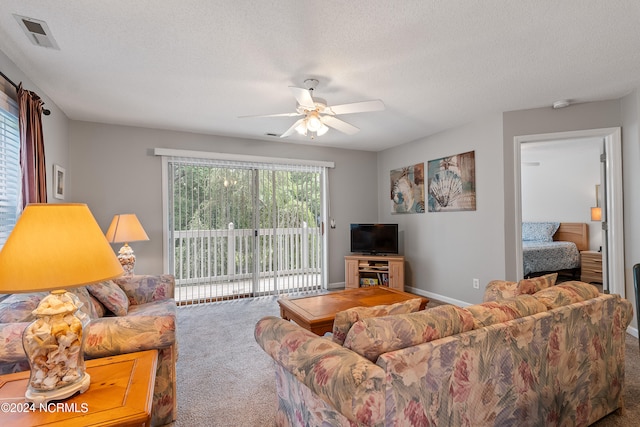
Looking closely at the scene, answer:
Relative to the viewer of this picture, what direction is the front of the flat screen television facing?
facing the viewer

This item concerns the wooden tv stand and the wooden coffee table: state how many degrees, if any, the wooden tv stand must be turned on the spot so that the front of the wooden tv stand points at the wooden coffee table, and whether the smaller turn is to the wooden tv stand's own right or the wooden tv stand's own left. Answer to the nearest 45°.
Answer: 0° — it already faces it

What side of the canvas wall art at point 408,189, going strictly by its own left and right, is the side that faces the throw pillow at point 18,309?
front

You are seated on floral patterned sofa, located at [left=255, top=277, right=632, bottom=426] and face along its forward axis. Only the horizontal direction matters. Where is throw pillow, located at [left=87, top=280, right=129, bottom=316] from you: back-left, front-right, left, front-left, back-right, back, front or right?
front-left

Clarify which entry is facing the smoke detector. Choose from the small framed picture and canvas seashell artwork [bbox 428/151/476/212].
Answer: the small framed picture

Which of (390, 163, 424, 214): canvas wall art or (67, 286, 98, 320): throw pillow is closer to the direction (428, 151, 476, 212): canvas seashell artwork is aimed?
the throw pillow

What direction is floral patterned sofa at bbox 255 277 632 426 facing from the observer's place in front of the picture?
facing away from the viewer and to the left of the viewer

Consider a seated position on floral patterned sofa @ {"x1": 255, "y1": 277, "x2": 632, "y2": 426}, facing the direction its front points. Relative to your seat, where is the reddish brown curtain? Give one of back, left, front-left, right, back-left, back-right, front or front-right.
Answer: front-left

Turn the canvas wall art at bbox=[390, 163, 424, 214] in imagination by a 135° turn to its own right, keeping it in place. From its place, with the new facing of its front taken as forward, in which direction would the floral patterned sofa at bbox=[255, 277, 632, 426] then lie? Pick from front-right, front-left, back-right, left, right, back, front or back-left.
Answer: back

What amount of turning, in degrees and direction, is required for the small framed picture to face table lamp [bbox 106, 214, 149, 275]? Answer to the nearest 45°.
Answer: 0° — it already faces it

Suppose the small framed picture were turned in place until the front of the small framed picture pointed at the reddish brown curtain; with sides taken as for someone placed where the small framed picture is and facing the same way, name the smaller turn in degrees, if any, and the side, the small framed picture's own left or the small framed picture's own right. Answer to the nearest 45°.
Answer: approximately 45° to the small framed picture's own right

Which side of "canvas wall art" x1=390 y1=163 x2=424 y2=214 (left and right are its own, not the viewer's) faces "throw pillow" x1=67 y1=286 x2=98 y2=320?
front

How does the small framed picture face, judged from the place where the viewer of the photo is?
facing the viewer and to the right of the viewer

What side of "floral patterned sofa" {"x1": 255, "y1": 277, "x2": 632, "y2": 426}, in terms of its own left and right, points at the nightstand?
right
